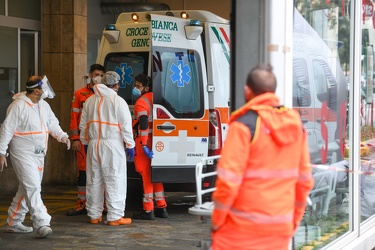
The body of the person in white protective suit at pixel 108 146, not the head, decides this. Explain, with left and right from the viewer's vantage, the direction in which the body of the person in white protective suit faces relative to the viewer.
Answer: facing away from the viewer and to the right of the viewer

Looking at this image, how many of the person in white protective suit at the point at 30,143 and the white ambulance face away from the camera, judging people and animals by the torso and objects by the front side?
1

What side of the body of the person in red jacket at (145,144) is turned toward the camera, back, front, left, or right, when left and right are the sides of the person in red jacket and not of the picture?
left

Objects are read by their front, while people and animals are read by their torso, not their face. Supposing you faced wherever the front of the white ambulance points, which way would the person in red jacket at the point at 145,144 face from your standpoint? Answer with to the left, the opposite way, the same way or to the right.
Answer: to the left

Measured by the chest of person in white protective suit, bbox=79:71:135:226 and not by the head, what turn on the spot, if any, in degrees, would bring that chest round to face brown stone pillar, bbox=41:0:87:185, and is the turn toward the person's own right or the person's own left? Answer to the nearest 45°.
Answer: approximately 45° to the person's own left

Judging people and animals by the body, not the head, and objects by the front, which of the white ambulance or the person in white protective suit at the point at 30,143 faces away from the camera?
the white ambulance

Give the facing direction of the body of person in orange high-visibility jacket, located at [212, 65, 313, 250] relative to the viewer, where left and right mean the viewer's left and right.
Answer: facing away from the viewer and to the left of the viewer
